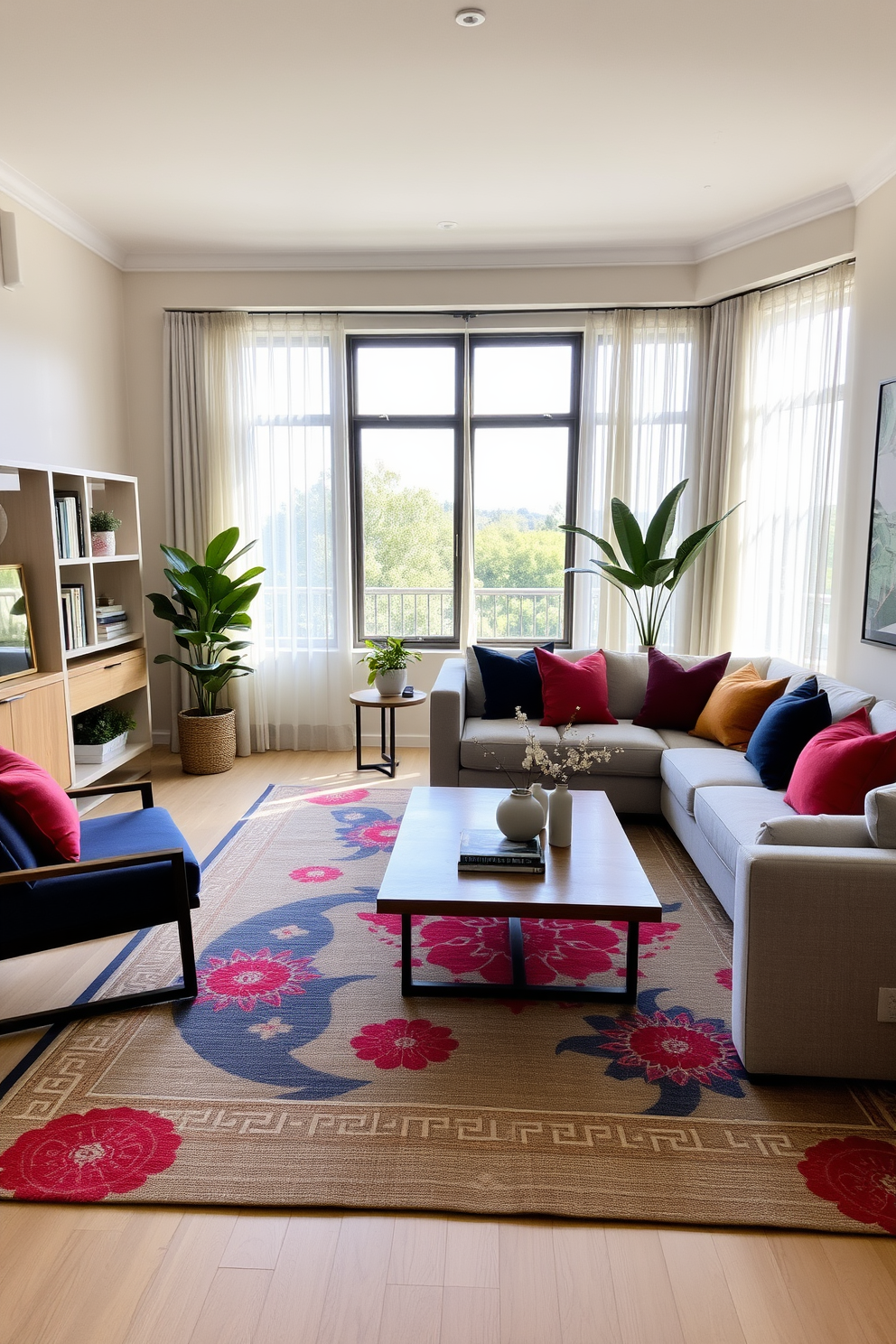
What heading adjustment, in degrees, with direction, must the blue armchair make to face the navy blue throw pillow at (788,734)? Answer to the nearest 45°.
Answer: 0° — it already faces it

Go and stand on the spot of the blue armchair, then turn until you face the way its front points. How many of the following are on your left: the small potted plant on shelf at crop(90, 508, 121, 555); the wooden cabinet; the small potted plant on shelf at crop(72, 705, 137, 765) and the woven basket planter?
4

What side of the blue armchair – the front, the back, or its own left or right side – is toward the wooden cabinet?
left

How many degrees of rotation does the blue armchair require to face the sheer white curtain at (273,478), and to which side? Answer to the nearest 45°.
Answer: approximately 90° to its left

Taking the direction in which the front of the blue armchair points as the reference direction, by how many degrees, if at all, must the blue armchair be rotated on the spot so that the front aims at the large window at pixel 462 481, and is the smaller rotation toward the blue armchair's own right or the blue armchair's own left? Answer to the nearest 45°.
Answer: approximately 45° to the blue armchair's own left

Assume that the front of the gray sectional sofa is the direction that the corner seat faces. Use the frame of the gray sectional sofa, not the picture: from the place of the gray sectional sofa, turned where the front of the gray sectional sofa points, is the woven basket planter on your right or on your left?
on your right

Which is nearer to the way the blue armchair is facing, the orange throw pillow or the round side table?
the orange throw pillow

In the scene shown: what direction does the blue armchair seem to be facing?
to the viewer's right

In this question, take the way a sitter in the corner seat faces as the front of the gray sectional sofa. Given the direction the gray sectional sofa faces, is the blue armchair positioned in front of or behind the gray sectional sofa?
in front

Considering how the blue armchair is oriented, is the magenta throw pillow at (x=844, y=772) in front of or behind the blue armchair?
in front

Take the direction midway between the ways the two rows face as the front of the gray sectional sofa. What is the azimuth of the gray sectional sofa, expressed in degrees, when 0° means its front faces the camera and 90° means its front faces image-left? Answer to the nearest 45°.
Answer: approximately 45°

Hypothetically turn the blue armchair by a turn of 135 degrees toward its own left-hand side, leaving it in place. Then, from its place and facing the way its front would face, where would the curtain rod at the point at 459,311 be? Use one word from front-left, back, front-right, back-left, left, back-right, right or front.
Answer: right

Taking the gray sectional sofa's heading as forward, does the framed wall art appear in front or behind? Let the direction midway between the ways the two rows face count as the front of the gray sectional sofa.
behind

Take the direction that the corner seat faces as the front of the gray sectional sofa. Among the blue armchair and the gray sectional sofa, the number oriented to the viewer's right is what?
1

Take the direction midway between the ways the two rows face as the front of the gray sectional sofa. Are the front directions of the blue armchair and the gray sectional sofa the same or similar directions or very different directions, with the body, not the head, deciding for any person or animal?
very different directions
